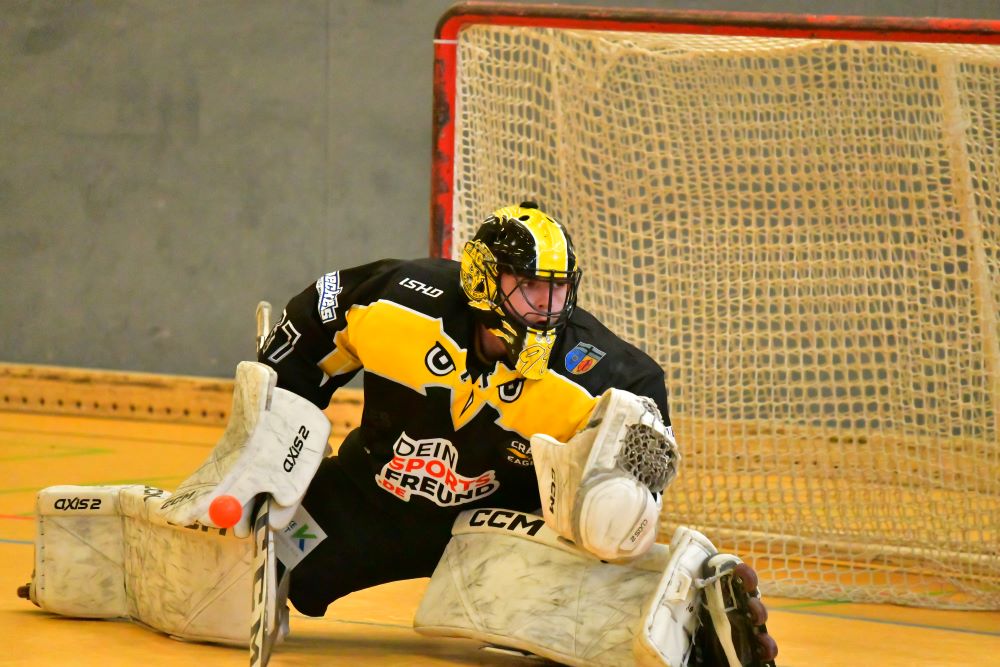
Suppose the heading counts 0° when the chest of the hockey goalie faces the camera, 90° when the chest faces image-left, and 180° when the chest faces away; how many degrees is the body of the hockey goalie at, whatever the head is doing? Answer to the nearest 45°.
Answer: approximately 0°

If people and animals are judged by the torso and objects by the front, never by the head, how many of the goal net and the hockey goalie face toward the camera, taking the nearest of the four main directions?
2

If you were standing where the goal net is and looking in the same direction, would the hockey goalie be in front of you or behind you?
in front

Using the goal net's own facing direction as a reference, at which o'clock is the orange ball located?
The orange ball is roughly at 1 o'clock from the goal net.

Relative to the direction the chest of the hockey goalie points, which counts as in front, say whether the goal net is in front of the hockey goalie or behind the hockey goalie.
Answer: behind
